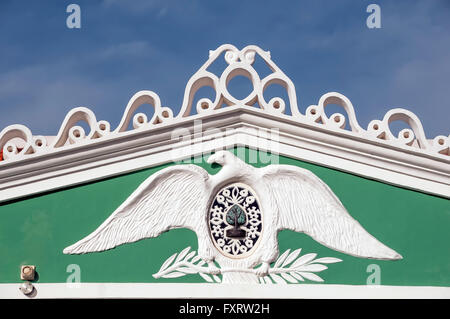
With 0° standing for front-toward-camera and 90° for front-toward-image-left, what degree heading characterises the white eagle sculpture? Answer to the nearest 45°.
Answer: approximately 0°

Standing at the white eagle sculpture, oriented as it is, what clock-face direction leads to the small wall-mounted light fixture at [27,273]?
The small wall-mounted light fixture is roughly at 3 o'clock from the white eagle sculpture.
